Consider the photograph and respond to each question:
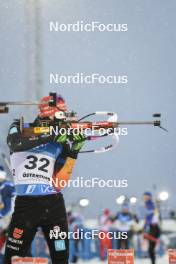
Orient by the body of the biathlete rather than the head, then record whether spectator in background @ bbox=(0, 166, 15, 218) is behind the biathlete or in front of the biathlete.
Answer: behind

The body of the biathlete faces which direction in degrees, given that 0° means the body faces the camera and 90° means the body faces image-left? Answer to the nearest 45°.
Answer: approximately 315°
